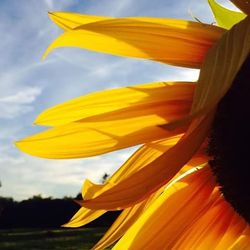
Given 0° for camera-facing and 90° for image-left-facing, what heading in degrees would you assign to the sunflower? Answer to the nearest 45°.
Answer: approximately 0°
